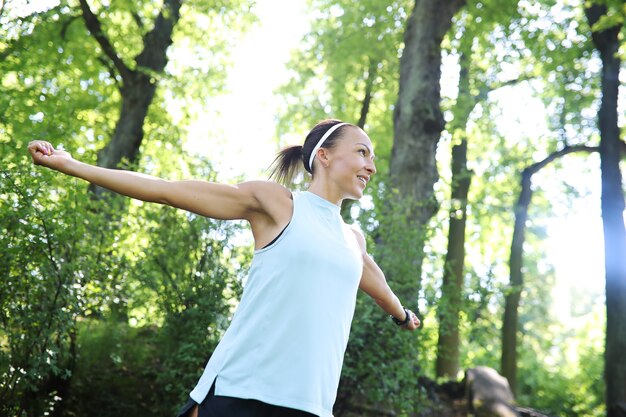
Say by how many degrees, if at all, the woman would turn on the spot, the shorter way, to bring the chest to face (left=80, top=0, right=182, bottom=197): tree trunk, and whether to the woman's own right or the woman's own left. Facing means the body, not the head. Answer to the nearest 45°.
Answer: approximately 135° to the woman's own left

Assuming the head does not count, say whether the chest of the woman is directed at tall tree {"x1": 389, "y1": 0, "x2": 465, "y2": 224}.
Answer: no

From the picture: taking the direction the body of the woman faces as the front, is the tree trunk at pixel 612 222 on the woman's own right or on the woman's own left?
on the woman's own left

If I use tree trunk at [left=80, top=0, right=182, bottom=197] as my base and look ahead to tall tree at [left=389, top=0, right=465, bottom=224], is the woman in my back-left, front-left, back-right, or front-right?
front-right

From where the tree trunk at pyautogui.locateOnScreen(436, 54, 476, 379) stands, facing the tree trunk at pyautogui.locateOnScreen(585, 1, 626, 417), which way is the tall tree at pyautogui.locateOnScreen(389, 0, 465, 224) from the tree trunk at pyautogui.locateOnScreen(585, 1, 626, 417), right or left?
right

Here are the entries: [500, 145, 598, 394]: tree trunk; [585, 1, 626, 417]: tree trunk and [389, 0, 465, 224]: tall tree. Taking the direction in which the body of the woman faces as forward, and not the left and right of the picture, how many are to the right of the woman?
0

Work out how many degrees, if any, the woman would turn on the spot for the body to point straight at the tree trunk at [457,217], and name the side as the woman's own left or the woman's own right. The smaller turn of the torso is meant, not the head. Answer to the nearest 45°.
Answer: approximately 90° to the woman's own left

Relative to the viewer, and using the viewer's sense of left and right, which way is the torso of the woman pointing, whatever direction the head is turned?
facing the viewer and to the right of the viewer

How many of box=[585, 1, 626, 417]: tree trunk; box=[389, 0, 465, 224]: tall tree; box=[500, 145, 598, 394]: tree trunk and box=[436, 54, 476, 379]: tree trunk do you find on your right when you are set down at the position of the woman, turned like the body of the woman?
0

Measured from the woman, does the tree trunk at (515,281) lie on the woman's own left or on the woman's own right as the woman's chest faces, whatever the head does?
on the woman's own left
